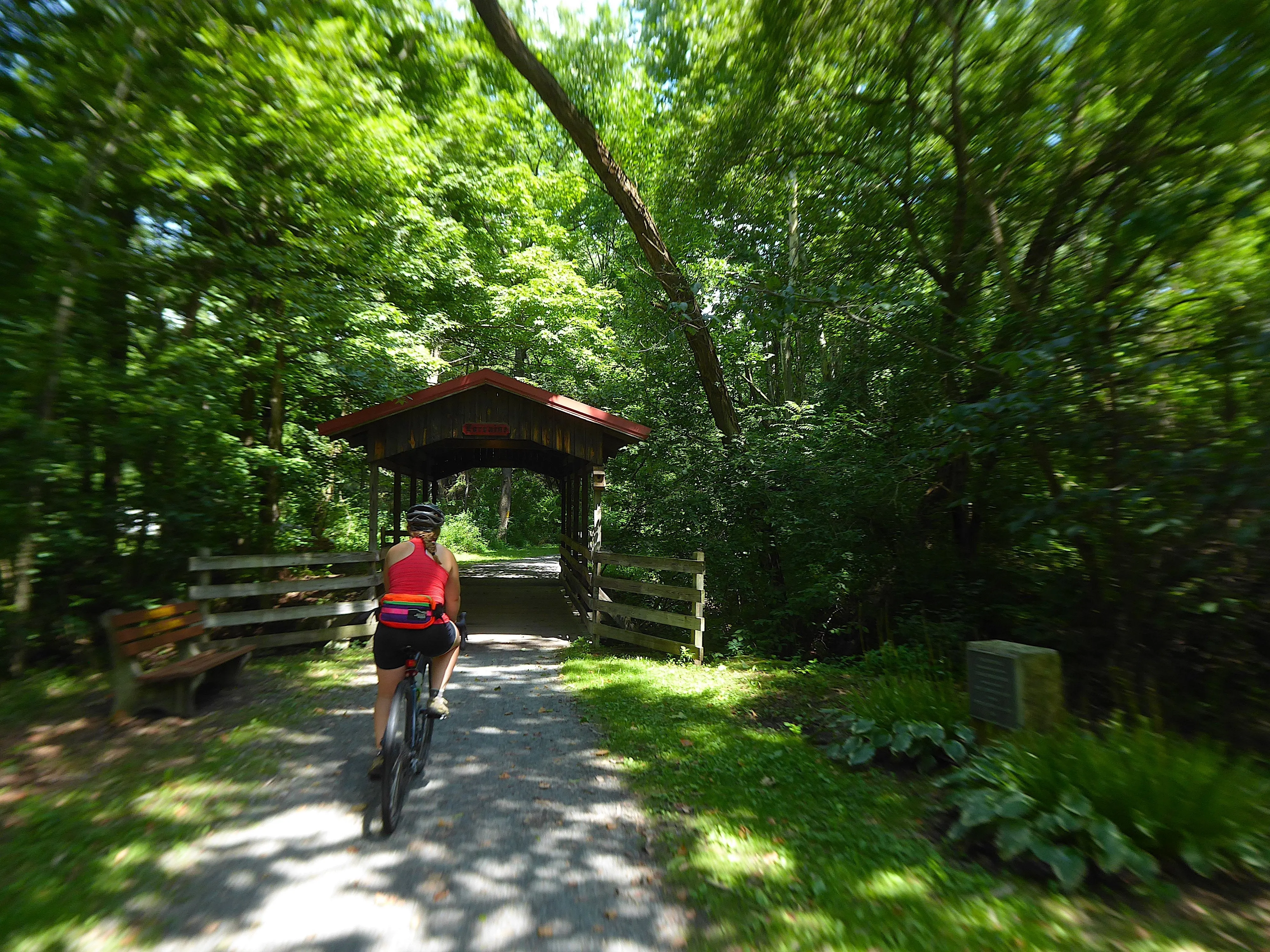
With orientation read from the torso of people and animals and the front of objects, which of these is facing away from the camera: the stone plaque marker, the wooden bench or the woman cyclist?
the woman cyclist

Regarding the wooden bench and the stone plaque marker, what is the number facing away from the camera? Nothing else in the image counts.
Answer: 0

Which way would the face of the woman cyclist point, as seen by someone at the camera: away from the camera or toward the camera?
away from the camera

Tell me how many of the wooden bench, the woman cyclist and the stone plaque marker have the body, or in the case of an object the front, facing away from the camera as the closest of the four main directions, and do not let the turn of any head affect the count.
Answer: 1

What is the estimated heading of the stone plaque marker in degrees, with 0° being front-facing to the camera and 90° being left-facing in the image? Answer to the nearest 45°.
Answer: approximately 45°

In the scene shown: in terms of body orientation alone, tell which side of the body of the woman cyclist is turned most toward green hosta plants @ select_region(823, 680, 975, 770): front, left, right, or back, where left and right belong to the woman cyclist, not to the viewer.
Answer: right

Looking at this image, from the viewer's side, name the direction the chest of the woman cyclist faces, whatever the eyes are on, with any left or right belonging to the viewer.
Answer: facing away from the viewer

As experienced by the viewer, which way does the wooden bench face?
facing the viewer and to the right of the viewer

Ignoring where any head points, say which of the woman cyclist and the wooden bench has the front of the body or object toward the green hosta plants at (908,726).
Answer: the wooden bench

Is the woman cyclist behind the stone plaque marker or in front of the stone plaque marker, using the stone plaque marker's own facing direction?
in front

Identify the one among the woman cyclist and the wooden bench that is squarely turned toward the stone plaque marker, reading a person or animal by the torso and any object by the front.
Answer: the wooden bench

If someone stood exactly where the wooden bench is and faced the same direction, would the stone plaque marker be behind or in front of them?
in front

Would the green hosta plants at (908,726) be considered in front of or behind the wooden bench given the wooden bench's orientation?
in front
